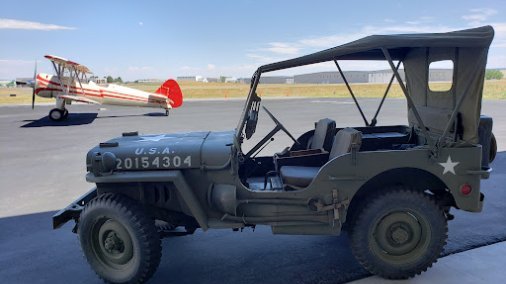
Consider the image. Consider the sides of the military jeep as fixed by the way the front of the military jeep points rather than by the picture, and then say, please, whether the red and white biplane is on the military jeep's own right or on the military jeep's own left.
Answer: on the military jeep's own right

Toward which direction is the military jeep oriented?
to the viewer's left

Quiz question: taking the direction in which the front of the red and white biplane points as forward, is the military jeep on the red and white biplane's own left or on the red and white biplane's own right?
on the red and white biplane's own left

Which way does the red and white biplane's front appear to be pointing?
to the viewer's left

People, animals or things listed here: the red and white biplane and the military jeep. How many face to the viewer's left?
2
